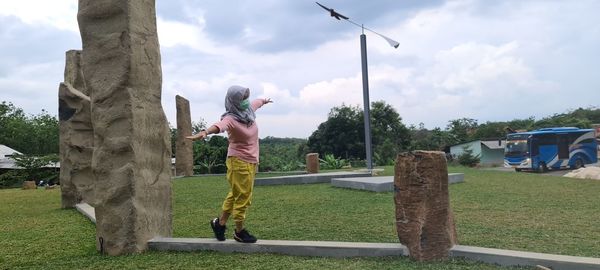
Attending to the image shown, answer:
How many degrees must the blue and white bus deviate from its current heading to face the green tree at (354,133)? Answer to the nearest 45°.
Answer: approximately 90° to its right

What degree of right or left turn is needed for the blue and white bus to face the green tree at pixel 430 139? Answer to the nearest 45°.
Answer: approximately 90° to its right

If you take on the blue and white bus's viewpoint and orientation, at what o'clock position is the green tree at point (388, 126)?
The green tree is roughly at 3 o'clock from the blue and white bus.

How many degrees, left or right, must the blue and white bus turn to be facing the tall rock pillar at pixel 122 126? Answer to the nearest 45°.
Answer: approximately 45° to its left

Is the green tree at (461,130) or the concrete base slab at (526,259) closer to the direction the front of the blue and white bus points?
the concrete base slab

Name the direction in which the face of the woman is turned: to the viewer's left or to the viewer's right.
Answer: to the viewer's right

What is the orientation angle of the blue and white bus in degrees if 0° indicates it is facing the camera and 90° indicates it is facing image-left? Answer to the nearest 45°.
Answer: approximately 45°

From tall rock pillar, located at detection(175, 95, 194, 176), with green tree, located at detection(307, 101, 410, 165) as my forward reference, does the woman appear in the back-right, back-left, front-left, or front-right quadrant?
back-right

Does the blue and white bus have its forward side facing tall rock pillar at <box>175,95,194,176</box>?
yes
